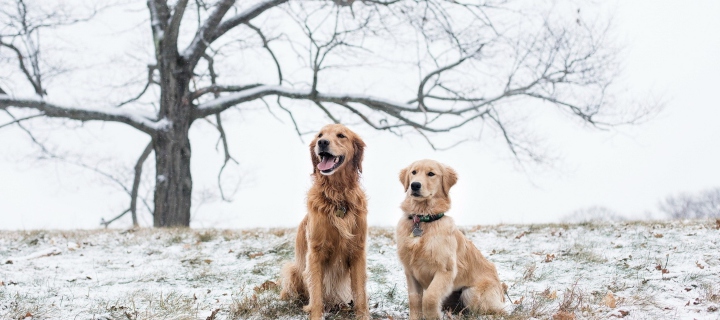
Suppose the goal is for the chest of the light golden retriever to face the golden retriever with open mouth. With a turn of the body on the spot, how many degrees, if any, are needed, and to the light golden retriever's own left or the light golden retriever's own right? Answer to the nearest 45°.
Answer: approximately 45° to the light golden retriever's own right

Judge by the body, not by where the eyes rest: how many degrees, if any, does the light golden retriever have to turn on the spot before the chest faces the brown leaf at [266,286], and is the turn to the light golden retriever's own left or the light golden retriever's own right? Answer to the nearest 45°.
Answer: approximately 90° to the light golden retriever's own right

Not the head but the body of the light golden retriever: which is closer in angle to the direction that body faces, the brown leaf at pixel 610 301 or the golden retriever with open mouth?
the golden retriever with open mouth

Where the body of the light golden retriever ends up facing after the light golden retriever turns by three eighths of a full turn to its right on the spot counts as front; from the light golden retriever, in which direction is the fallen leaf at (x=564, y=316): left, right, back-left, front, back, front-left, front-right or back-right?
right

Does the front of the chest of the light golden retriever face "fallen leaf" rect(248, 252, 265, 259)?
no

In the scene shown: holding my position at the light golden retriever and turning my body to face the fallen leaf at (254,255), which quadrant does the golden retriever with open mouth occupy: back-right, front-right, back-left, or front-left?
front-left

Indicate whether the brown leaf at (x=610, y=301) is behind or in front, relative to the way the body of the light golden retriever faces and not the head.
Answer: behind

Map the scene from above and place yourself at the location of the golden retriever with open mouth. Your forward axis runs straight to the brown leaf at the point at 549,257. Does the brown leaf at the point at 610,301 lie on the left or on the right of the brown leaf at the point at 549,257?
right

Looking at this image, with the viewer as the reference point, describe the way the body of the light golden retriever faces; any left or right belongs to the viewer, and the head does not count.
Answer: facing the viewer and to the left of the viewer

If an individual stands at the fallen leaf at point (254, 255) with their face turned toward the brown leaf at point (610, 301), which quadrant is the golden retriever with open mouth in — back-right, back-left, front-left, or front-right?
front-right

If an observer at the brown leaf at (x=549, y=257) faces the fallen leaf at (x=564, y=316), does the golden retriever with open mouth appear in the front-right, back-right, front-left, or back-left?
front-right

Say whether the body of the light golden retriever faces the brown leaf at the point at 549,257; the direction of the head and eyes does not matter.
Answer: no
